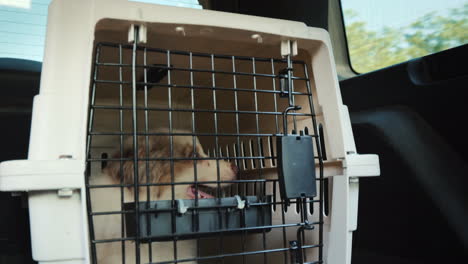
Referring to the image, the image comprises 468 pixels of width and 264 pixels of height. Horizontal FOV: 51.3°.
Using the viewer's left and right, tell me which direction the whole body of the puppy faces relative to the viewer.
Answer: facing to the right of the viewer

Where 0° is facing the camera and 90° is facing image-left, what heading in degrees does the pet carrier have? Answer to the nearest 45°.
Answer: approximately 0°
